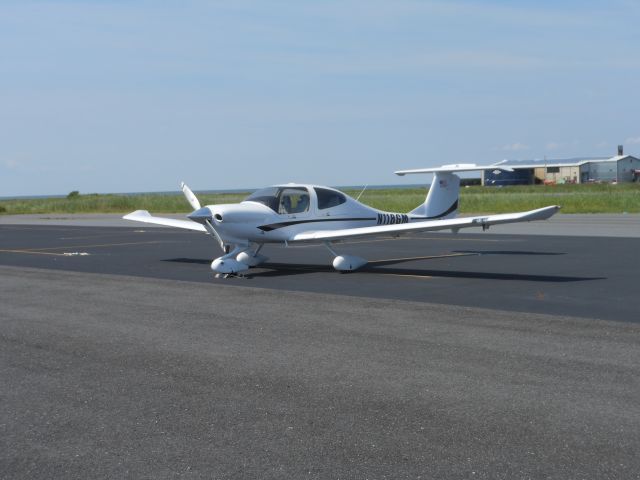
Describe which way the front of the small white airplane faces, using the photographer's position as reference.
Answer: facing the viewer and to the left of the viewer
